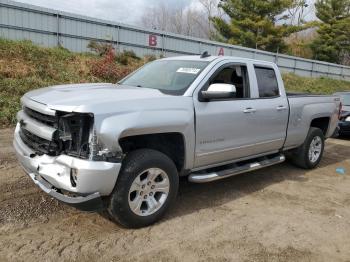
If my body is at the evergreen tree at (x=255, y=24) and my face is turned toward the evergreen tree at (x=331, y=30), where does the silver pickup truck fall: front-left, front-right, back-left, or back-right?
back-right

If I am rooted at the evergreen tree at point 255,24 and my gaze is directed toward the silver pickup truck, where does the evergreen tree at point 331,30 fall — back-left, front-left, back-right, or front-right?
back-left

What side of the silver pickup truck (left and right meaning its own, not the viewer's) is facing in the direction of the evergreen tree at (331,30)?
back

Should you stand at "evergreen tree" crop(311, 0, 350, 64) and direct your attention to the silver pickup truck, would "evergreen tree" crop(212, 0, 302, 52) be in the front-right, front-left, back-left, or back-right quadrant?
front-right

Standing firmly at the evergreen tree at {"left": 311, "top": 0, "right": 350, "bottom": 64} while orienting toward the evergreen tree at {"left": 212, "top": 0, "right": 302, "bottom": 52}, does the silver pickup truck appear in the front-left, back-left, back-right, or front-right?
front-left

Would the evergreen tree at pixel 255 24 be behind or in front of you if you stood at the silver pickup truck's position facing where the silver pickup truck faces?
behind
